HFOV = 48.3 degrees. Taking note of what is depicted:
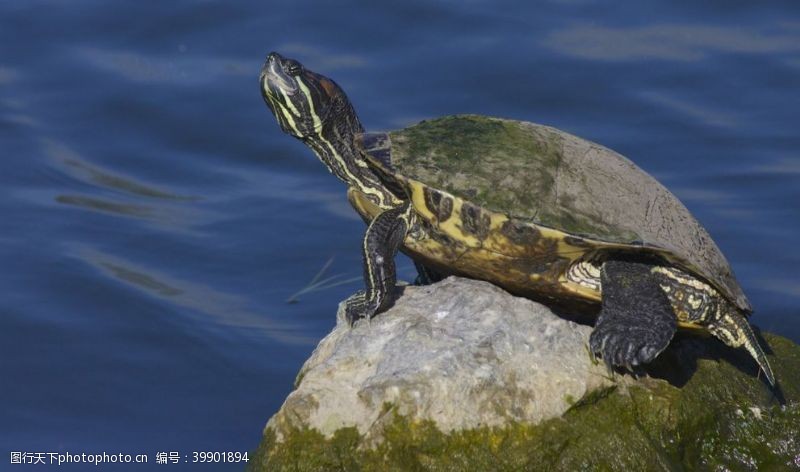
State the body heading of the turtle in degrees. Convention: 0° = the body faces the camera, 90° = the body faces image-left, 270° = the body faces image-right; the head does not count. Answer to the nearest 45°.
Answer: approximately 90°
